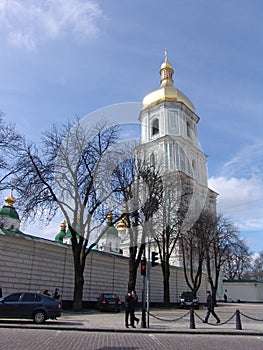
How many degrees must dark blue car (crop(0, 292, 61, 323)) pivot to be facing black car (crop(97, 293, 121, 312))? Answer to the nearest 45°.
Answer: approximately 135° to its right

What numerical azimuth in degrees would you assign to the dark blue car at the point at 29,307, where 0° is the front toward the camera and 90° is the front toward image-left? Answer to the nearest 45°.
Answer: approximately 90°

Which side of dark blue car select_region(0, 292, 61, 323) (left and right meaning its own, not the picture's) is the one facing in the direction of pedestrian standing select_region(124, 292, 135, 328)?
back

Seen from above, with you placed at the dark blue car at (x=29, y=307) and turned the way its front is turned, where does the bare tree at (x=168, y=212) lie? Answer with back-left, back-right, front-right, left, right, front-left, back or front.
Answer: back-right
